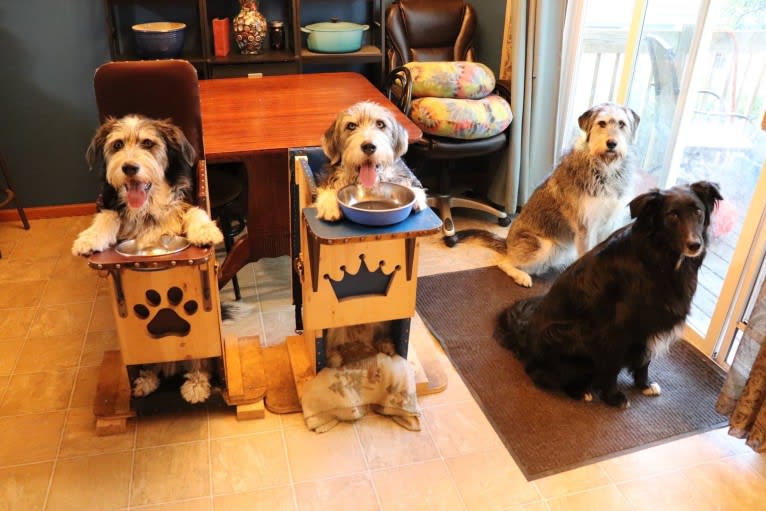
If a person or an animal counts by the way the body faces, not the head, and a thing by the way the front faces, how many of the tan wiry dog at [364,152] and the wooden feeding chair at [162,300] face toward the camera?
2

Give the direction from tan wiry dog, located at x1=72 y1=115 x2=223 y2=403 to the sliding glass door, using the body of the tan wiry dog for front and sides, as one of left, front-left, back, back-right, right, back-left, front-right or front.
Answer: left

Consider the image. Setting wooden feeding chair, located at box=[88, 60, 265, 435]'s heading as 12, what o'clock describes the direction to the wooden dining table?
The wooden dining table is roughly at 7 o'clock from the wooden feeding chair.

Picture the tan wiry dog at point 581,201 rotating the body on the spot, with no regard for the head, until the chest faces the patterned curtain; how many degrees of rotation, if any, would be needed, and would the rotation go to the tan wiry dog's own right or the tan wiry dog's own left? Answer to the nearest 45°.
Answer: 0° — it already faces it

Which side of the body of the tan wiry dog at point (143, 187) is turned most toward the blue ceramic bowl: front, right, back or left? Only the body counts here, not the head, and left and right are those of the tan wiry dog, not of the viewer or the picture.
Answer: back

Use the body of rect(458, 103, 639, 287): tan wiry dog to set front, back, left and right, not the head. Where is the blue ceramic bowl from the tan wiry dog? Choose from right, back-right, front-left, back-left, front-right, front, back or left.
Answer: back-right

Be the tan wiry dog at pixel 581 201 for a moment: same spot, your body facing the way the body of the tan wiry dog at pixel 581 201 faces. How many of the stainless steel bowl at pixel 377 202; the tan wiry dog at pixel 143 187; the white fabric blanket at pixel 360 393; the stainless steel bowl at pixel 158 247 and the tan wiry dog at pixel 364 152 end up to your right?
5

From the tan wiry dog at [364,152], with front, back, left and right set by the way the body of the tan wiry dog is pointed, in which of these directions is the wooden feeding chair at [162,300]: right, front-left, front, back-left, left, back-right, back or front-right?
right

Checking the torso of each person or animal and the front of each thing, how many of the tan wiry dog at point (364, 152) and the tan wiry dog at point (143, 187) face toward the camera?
2

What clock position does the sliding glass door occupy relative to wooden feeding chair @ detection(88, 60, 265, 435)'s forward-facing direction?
The sliding glass door is roughly at 9 o'clock from the wooden feeding chair.

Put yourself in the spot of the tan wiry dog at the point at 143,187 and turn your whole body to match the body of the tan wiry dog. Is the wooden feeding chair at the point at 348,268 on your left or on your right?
on your left

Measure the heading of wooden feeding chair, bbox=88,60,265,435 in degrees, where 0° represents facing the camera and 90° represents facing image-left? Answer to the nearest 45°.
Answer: approximately 0°

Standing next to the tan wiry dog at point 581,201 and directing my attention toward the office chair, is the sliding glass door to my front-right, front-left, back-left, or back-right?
back-right
